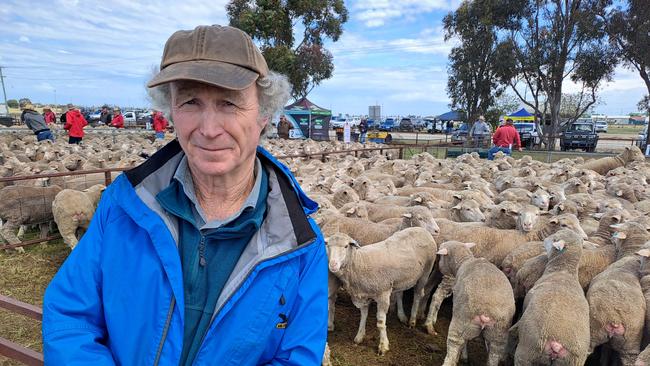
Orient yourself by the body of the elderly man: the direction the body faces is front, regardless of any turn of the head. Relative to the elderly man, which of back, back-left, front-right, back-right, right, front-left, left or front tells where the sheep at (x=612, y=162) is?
back-left

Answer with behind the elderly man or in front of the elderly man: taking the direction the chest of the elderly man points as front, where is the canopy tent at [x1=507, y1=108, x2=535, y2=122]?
behind

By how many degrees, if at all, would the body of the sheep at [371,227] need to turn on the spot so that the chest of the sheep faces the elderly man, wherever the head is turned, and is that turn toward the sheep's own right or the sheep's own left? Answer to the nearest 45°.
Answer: approximately 90° to the sheep's own right

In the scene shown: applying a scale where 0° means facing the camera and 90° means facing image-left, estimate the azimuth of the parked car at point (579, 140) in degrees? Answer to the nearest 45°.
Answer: approximately 0°

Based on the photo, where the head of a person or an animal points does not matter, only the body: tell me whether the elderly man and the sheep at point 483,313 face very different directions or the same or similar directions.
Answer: very different directions

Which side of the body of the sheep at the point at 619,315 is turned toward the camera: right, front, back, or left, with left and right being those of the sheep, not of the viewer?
back

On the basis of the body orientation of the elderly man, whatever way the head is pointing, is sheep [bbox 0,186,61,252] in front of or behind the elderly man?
behind

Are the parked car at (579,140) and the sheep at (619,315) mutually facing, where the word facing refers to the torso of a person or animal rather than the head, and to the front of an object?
yes

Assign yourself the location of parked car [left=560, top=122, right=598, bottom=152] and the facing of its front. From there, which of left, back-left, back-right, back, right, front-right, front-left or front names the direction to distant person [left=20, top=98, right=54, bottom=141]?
front-right

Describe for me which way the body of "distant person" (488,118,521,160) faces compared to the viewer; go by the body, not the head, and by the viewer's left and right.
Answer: facing away from the viewer
